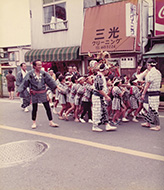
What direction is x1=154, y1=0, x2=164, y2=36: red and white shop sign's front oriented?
toward the camera

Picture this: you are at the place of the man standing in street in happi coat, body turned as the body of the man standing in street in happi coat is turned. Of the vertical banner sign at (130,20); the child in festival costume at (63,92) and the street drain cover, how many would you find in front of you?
1

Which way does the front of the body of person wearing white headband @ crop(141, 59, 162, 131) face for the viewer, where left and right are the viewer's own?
facing to the left of the viewer

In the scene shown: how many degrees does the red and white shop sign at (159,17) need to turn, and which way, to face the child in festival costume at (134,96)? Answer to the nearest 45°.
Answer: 0° — it already faces them

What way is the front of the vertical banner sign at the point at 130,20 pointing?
toward the camera

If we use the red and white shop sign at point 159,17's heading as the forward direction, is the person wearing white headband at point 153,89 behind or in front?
in front

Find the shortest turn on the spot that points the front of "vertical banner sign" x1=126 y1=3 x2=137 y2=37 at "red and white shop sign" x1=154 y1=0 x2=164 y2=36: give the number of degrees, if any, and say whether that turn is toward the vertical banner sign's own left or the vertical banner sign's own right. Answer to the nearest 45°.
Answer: approximately 90° to the vertical banner sign's own left

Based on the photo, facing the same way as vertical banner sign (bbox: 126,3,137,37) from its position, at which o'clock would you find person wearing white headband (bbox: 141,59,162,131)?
The person wearing white headband is roughly at 12 o'clock from the vertical banner sign.

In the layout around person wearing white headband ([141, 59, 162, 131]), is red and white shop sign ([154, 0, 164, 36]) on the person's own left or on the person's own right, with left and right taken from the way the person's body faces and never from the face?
on the person's own right

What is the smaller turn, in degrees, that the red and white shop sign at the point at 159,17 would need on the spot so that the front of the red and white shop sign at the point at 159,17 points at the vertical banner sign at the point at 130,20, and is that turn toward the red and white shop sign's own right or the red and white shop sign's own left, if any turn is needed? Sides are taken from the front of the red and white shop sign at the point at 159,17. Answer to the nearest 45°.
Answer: approximately 90° to the red and white shop sign's own right
